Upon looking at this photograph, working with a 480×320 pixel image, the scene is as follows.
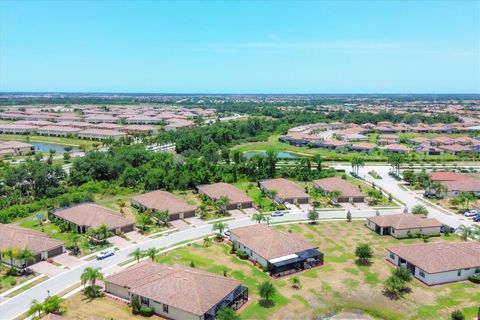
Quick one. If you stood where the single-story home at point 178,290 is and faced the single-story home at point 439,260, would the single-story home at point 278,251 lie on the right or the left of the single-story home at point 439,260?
left

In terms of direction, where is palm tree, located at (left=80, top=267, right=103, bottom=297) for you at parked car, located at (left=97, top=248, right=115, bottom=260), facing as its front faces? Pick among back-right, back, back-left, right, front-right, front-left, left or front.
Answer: front-left

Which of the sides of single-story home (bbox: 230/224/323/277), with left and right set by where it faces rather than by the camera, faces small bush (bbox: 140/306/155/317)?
left

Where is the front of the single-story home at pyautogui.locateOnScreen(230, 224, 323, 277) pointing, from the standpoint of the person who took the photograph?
facing away from the viewer and to the left of the viewer

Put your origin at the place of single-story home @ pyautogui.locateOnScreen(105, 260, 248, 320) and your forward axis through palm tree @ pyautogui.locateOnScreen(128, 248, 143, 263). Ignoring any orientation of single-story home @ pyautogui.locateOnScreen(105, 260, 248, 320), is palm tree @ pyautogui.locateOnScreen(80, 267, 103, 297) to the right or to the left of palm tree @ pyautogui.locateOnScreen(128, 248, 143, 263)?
left

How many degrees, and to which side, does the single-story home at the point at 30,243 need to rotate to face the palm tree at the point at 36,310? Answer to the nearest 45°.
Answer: approximately 45° to its right

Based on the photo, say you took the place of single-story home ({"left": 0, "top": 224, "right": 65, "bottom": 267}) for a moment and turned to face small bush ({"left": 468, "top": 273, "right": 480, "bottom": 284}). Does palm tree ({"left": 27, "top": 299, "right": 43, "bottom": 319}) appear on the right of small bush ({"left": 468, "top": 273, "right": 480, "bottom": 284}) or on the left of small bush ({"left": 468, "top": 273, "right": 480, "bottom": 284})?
right

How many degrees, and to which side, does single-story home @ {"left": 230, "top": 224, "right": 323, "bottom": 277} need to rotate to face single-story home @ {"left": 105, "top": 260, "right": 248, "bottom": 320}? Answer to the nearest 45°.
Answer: approximately 90° to its left

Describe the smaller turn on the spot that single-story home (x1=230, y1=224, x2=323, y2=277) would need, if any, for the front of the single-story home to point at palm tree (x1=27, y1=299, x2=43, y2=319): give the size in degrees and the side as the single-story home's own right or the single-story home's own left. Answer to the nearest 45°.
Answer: approximately 90° to the single-story home's own left

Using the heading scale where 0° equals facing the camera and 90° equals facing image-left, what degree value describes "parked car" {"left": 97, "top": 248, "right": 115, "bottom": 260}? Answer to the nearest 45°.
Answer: approximately 45°
